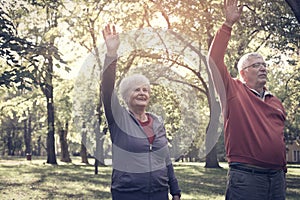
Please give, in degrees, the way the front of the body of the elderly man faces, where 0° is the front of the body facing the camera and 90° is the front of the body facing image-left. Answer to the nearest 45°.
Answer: approximately 315°

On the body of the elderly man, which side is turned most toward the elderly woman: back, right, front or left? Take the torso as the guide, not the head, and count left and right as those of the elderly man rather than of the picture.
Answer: right

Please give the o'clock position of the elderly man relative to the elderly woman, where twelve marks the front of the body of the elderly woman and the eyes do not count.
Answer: The elderly man is roughly at 10 o'clock from the elderly woman.

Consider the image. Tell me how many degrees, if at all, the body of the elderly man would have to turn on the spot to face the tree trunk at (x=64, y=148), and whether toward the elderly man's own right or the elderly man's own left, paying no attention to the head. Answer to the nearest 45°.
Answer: approximately 180°

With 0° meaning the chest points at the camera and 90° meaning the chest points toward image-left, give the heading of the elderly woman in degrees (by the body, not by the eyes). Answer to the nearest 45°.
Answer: approximately 315°

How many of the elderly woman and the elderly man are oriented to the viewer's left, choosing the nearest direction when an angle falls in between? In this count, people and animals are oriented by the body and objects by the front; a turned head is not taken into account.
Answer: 0
